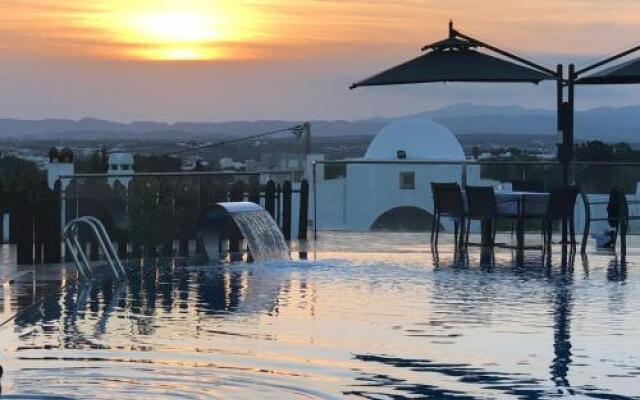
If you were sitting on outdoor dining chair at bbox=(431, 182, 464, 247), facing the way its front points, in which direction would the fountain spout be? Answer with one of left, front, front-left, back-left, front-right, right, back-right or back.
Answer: back

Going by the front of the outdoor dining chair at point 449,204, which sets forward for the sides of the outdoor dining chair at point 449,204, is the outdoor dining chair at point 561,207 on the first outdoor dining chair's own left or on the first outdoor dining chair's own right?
on the first outdoor dining chair's own right

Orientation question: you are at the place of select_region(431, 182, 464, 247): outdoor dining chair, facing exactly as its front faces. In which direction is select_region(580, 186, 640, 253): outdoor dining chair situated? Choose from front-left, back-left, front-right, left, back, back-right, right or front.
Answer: front-right

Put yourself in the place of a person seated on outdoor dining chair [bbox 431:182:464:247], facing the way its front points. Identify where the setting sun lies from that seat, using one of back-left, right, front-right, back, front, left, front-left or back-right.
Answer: left

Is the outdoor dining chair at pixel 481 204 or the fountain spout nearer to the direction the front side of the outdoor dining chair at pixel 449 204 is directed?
the outdoor dining chair

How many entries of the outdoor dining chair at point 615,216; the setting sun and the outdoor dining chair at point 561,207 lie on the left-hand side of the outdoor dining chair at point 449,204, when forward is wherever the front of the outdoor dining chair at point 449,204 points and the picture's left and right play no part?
1

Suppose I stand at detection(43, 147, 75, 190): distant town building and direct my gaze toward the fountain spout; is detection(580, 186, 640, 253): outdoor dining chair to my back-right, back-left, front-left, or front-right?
front-left

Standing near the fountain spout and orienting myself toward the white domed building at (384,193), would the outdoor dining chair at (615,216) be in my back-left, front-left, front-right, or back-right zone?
front-right

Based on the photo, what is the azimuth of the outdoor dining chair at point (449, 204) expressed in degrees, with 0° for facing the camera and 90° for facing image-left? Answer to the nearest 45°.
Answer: approximately 225°

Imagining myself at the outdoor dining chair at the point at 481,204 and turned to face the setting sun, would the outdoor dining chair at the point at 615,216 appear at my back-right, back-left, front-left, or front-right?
back-right
